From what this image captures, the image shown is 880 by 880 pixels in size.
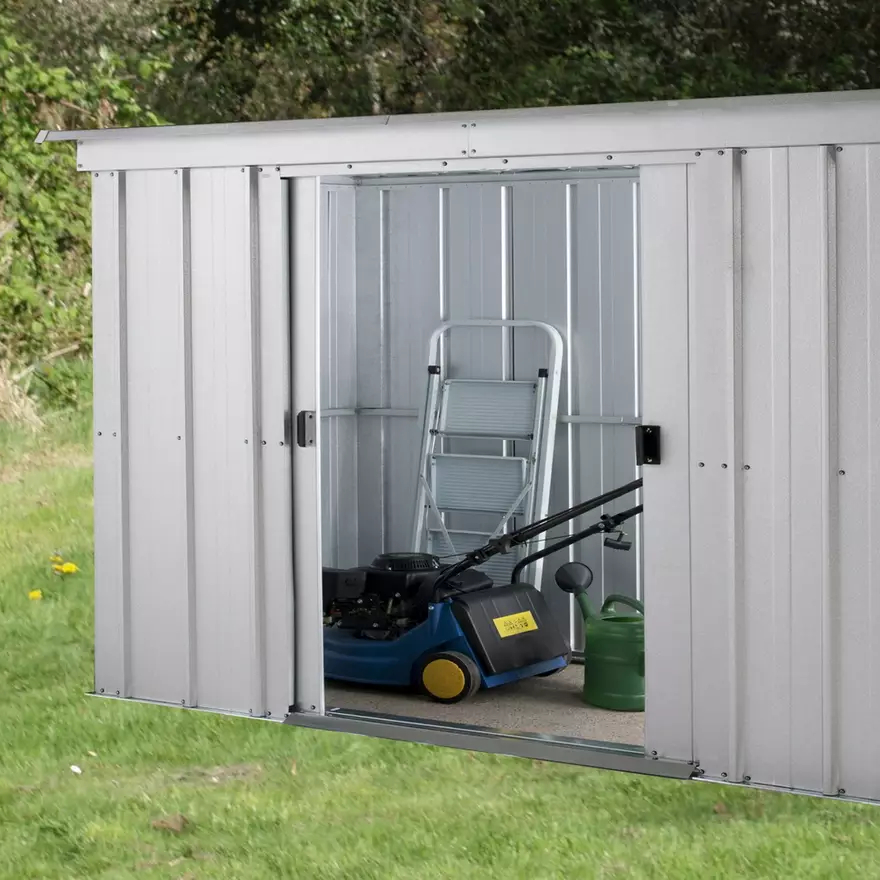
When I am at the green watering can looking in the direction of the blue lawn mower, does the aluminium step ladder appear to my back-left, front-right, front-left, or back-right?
front-right

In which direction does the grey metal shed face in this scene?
toward the camera
